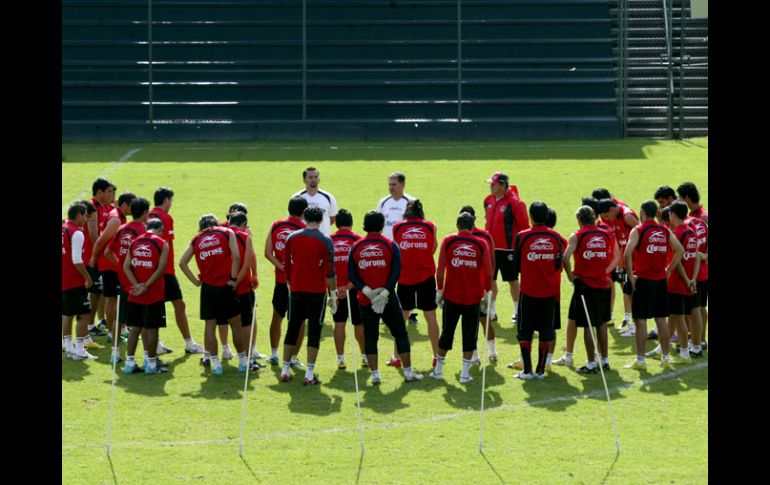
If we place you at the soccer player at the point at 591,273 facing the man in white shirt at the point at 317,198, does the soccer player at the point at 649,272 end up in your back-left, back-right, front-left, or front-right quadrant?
back-right

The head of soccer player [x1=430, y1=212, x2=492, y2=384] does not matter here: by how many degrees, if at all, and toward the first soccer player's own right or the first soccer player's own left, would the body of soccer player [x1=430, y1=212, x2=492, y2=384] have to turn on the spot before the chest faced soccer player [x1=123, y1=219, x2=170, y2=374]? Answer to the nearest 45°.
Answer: approximately 90° to the first soccer player's own left

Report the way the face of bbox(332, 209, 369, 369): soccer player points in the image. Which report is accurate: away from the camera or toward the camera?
away from the camera

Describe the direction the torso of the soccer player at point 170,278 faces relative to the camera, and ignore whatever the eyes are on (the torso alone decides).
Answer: to the viewer's right

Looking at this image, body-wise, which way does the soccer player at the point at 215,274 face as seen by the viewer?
away from the camera

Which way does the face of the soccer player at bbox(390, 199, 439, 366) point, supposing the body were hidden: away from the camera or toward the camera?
away from the camera

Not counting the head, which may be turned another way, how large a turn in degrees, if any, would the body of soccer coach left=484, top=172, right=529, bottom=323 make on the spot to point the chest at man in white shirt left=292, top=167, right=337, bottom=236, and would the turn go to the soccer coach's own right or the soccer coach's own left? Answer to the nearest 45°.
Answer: approximately 45° to the soccer coach's own right

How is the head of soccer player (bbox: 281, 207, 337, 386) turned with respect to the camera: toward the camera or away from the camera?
away from the camera

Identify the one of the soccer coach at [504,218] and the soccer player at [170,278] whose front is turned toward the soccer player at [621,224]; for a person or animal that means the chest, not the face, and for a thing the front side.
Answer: the soccer player at [170,278]

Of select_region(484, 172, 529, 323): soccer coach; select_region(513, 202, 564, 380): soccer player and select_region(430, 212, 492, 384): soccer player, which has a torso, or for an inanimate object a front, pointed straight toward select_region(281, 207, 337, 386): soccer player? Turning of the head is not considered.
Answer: select_region(484, 172, 529, 323): soccer coach

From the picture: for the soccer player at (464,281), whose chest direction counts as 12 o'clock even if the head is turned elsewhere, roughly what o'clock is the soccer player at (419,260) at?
the soccer player at (419,260) is roughly at 11 o'clock from the soccer player at (464,281).

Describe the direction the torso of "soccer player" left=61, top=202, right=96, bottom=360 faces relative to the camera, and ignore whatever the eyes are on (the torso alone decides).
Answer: to the viewer's right

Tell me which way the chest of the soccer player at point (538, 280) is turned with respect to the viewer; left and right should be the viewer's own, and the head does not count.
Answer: facing away from the viewer

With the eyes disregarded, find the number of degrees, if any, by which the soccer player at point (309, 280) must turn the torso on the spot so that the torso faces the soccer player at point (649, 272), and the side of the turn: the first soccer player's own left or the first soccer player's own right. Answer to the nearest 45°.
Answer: approximately 90° to the first soccer player's own right

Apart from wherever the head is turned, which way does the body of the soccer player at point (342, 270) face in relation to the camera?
away from the camera

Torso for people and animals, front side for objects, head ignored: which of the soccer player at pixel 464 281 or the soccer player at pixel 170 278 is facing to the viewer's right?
the soccer player at pixel 170 278

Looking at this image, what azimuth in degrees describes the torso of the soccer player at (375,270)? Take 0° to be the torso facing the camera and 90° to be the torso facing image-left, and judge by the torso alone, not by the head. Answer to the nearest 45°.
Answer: approximately 180°
